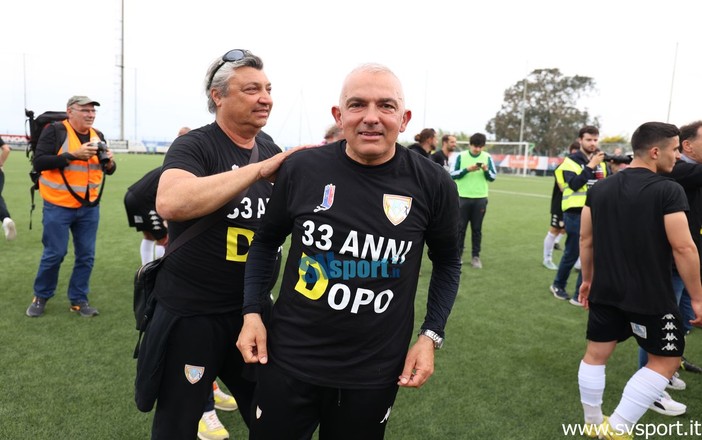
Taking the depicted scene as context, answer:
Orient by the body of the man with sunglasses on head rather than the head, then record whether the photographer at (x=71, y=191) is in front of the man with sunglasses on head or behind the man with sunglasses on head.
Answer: behind

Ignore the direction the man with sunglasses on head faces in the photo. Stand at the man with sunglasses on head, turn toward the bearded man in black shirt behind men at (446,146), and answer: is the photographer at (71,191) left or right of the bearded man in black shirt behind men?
left

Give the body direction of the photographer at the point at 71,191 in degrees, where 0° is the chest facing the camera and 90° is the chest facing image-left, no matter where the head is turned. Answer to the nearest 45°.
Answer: approximately 315°

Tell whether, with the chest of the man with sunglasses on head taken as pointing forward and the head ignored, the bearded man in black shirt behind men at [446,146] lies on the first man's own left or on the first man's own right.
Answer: on the first man's own left
